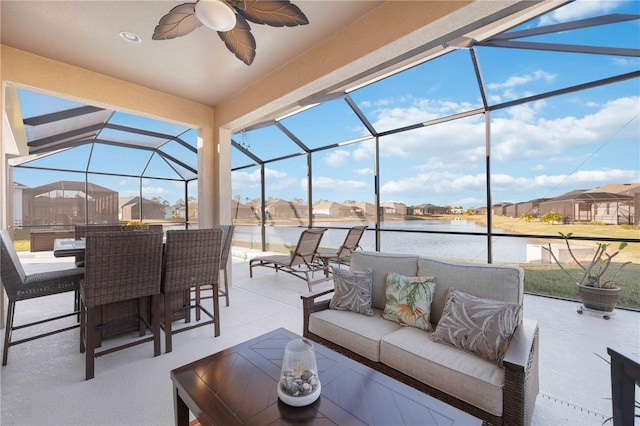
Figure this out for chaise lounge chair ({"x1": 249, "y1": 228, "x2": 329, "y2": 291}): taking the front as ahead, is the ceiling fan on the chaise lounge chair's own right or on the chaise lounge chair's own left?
on the chaise lounge chair's own left

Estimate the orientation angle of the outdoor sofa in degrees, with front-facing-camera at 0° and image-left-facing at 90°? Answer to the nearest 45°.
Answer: approximately 45°

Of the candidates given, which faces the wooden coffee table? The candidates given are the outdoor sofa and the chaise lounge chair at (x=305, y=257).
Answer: the outdoor sofa

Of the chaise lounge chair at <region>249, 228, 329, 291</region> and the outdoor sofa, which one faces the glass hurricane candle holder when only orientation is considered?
the outdoor sofa

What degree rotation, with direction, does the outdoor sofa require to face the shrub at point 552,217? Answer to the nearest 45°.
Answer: approximately 180°
